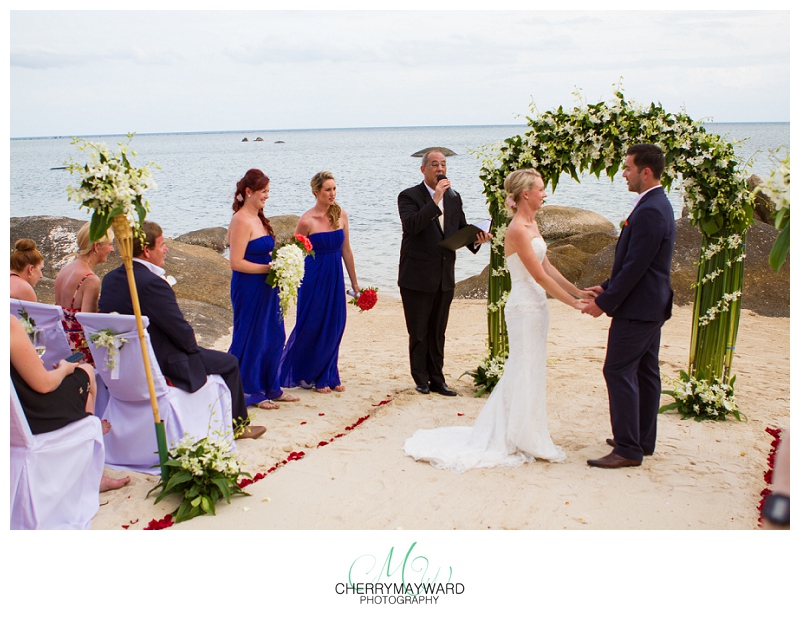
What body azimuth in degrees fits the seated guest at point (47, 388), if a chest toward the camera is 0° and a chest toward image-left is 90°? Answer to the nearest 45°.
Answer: approximately 270°

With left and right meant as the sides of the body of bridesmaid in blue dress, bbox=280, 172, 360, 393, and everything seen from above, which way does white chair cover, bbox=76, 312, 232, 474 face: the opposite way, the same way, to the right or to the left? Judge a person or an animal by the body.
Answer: to the left

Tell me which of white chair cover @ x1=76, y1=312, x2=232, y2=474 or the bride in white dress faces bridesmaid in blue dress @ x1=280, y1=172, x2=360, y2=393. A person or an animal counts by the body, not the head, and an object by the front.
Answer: the white chair cover

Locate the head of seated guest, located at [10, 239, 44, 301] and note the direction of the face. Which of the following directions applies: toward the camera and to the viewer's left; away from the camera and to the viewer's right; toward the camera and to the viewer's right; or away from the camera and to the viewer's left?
away from the camera and to the viewer's right

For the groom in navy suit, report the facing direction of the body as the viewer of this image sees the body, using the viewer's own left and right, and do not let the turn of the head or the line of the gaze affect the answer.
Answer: facing to the left of the viewer

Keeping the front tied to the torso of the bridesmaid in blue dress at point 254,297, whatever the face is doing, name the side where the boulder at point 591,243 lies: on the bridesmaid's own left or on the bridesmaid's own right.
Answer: on the bridesmaid's own left

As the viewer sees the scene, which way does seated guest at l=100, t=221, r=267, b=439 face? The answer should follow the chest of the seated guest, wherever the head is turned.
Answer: to the viewer's right

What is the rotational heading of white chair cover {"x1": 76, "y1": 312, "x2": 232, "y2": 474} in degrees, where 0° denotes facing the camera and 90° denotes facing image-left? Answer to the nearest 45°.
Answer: approximately 225°

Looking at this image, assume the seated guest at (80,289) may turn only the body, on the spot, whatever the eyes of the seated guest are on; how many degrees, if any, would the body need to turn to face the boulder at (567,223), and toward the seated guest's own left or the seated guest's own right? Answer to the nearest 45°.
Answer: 0° — they already face it

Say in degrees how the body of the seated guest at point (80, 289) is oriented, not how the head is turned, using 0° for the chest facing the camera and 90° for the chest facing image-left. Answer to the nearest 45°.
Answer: approximately 225°

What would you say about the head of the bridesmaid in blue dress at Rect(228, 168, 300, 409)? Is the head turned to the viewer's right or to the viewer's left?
to the viewer's right

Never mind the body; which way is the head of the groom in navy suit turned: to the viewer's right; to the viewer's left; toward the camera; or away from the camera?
to the viewer's left
